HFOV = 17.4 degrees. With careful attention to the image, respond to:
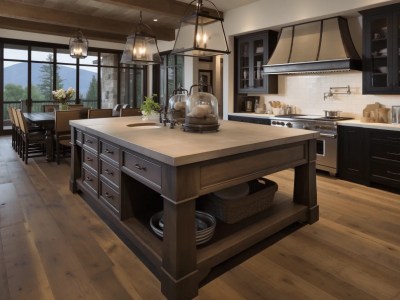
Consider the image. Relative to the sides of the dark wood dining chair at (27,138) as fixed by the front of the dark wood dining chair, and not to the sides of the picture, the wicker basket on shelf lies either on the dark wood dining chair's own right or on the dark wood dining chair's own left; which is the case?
on the dark wood dining chair's own right

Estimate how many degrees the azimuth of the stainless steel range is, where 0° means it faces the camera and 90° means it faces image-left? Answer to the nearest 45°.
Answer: approximately 45°

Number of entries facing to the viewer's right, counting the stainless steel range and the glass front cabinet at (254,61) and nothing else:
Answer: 0
